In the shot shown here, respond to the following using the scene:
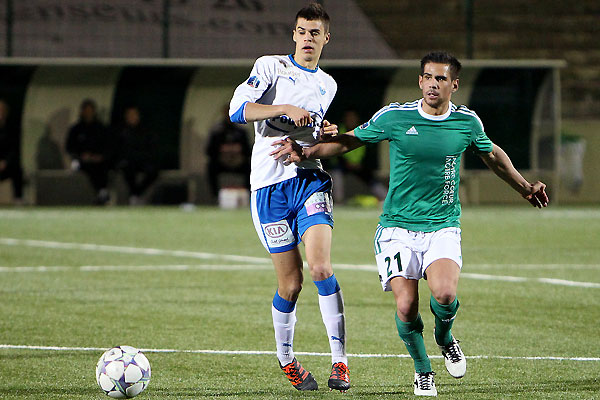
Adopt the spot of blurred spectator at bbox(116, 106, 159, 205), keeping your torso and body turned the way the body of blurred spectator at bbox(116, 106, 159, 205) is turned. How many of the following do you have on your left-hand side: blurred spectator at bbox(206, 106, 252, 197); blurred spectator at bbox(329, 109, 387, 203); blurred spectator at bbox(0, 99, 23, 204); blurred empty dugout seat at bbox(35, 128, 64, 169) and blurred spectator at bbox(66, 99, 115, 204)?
2

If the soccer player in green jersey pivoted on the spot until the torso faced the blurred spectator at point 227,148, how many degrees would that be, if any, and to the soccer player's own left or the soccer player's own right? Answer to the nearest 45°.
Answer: approximately 180°

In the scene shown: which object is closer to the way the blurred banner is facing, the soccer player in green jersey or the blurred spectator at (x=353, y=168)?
the soccer player in green jersey

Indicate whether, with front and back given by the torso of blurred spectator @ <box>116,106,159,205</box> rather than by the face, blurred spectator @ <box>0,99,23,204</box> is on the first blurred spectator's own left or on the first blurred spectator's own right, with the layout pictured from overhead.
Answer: on the first blurred spectator's own right

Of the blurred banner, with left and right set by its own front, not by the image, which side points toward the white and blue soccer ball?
front

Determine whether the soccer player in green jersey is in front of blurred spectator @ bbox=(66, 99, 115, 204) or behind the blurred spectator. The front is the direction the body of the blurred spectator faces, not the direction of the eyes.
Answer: in front

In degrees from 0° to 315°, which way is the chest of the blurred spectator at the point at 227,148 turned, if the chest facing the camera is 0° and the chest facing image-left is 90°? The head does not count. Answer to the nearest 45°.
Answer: approximately 0°
